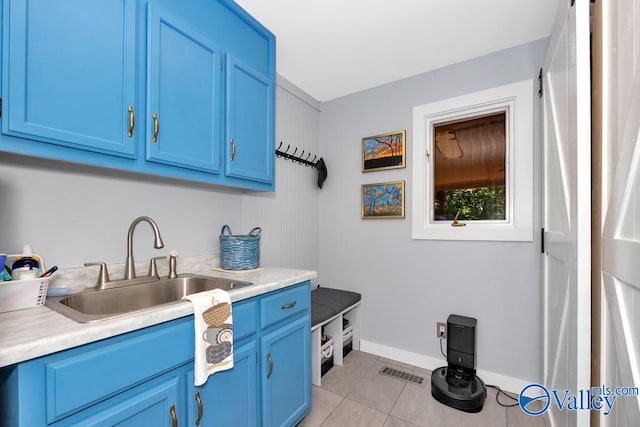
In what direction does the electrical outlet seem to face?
toward the camera

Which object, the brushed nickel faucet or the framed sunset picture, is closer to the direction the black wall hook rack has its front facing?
the framed sunset picture

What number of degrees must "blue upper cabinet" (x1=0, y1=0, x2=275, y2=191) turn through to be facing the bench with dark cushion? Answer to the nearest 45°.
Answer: approximately 45° to its left

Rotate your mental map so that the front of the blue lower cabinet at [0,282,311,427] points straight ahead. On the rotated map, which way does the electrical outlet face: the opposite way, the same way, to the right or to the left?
to the right

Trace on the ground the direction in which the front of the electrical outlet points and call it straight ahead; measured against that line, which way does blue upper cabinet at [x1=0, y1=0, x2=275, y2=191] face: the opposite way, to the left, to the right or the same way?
to the left

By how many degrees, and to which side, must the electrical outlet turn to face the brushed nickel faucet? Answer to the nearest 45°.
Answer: approximately 45° to its right

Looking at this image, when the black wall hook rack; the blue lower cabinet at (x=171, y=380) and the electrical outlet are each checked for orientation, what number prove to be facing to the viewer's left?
0

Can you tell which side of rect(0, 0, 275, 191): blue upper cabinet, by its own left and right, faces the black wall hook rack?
left

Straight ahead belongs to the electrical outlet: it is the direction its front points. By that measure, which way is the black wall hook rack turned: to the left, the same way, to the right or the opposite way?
to the left

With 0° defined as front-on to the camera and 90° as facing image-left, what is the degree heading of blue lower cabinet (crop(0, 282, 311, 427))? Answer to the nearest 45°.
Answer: approximately 315°

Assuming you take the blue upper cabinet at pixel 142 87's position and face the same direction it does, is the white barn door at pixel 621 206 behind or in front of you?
in front

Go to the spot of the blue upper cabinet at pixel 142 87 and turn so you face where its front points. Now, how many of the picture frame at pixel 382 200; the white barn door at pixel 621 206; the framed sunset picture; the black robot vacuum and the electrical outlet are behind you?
0

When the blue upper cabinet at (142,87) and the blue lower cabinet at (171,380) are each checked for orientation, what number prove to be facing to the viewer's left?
0

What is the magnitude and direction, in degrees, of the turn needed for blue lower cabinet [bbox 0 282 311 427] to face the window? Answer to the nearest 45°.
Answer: approximately 45° to its left

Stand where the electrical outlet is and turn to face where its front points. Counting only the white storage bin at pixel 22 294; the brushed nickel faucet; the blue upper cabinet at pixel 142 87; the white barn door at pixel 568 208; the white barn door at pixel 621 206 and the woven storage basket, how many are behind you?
0

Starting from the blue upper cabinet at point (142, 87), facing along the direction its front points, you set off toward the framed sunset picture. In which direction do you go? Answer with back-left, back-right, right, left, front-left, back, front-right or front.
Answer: front-left

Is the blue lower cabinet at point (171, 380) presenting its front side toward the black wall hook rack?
no

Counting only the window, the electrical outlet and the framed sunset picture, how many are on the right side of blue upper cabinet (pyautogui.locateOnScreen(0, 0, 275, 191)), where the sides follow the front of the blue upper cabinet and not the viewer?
0

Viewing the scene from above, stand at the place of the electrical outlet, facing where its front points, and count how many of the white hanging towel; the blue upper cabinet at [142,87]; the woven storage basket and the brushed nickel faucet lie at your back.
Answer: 0

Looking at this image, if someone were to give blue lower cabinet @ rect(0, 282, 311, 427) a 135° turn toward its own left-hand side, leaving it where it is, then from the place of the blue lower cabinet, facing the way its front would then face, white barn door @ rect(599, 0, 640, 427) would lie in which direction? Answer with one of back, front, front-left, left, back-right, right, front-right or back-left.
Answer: back-right

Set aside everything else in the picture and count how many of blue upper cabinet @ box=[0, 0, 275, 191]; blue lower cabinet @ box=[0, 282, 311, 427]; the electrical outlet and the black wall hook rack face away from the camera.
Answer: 0
